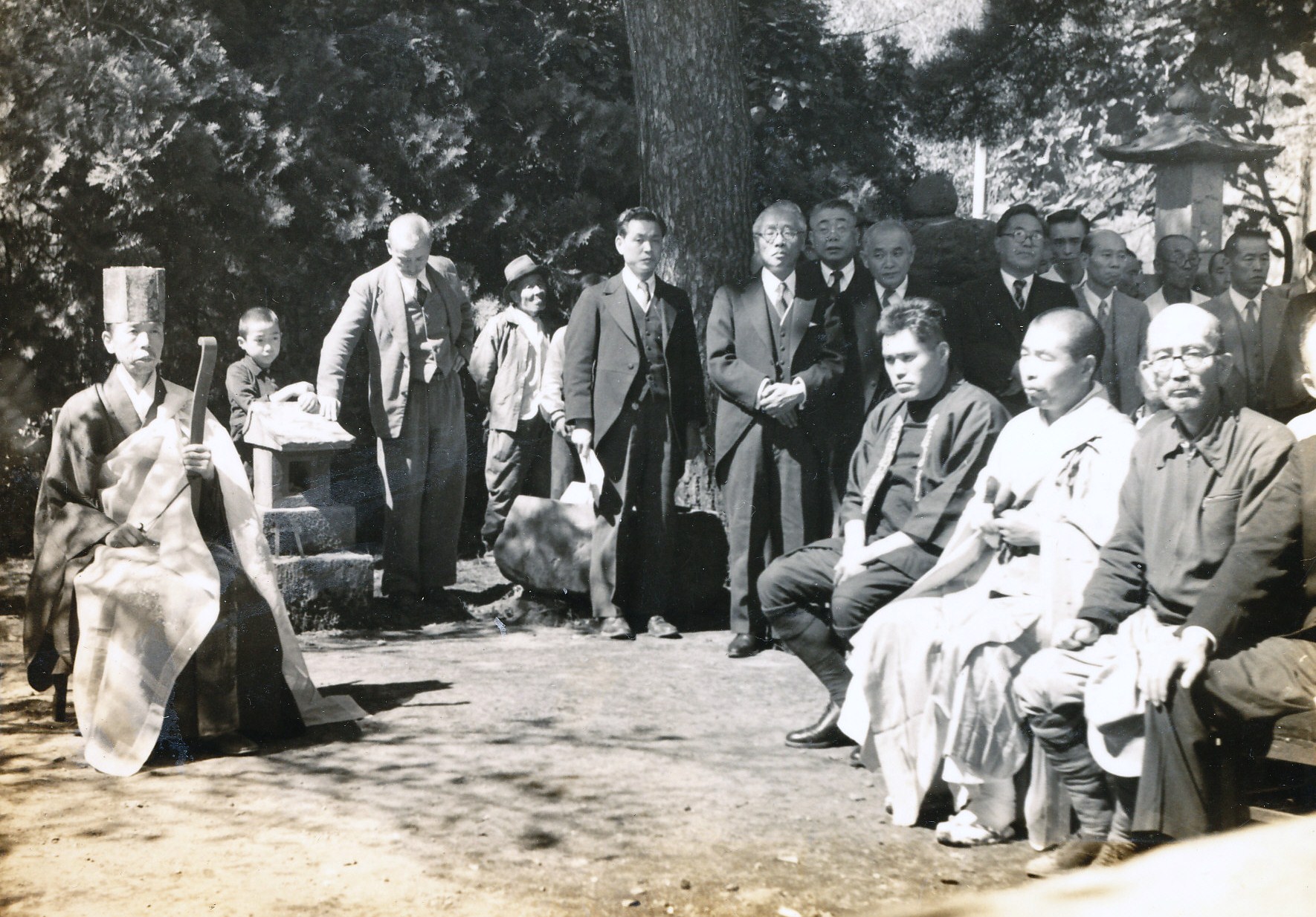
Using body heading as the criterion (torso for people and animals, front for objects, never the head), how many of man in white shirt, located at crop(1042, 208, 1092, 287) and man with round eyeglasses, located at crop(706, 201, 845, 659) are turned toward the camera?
2

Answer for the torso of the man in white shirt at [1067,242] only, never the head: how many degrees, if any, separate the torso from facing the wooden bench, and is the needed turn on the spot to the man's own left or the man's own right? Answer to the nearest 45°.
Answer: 0° — they already face it

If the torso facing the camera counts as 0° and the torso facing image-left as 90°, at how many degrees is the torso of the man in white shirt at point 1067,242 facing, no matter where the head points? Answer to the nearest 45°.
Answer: approximately 0°

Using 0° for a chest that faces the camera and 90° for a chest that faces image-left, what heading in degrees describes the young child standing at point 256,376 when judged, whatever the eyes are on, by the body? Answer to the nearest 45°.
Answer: approximately 315°

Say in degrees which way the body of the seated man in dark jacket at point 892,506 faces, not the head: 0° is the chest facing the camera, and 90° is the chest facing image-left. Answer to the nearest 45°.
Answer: approximately 45°

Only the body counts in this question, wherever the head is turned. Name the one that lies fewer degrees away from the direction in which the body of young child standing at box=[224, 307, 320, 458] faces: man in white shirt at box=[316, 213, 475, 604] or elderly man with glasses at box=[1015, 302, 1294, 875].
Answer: the elderly man with glasses

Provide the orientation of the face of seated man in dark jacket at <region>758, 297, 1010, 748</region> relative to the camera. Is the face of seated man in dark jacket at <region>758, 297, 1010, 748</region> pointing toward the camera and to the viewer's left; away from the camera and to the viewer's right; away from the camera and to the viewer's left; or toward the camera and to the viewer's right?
toward the camera and to the viewer's left

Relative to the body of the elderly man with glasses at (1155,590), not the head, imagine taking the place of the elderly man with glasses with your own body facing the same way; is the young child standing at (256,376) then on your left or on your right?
on your right

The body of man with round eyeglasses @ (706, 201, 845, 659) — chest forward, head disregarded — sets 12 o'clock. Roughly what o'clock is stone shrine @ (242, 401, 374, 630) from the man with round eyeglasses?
The stone shrine is roughly at 3 o'clock from the man with round eyeglasses.

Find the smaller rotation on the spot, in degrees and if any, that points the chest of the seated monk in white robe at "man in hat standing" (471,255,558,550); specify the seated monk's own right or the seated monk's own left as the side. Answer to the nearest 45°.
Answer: approximately 90° to the seated monk's own right

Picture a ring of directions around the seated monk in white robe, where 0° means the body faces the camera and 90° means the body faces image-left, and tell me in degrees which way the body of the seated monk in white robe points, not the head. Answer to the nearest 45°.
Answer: approximately 45°
